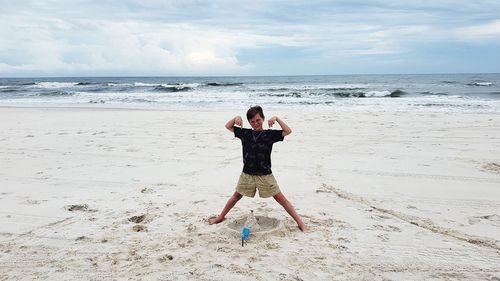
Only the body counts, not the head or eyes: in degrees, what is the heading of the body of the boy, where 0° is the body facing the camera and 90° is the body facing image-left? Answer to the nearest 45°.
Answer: approximately 0°
